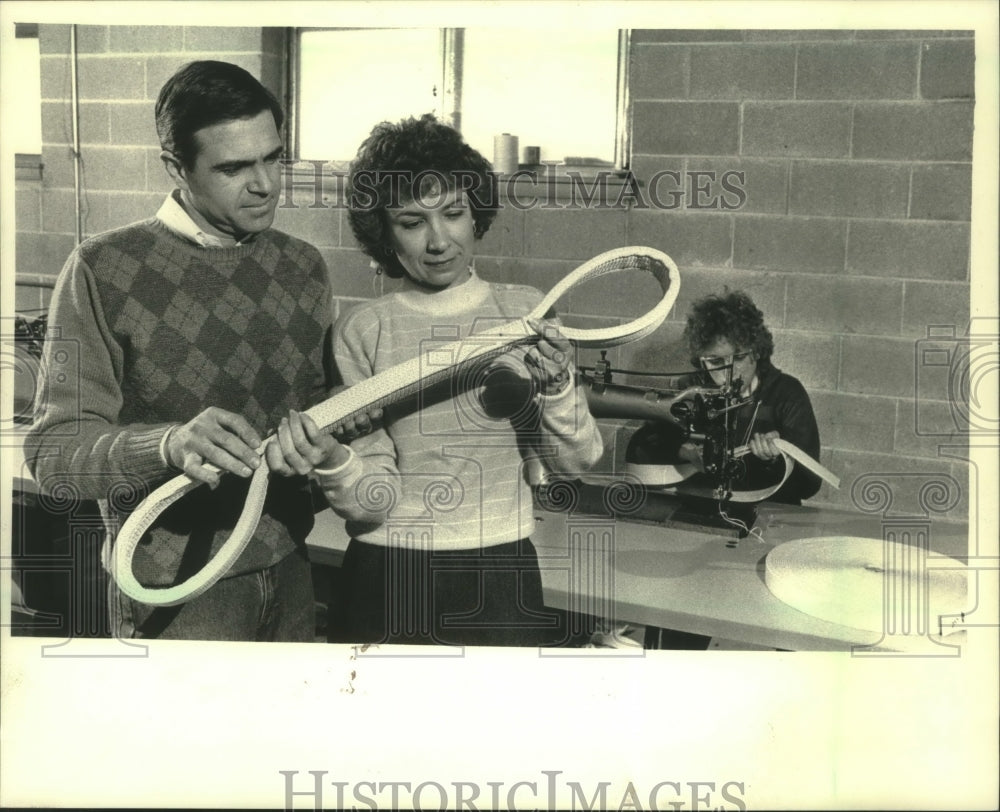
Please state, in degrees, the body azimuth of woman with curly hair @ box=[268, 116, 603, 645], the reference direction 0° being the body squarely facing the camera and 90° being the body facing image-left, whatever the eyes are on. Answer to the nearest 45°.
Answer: approximately 0°

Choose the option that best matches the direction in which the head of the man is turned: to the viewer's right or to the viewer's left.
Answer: to the viewer's right

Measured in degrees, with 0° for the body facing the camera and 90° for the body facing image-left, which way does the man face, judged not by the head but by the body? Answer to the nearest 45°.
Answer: approximately 315°

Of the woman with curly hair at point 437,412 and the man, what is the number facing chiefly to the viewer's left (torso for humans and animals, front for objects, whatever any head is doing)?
0

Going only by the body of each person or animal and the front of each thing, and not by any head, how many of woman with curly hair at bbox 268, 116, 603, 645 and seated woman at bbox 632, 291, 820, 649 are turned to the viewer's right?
0

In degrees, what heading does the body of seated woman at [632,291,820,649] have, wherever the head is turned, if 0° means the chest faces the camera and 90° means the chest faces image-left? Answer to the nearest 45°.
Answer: approximately 45°
